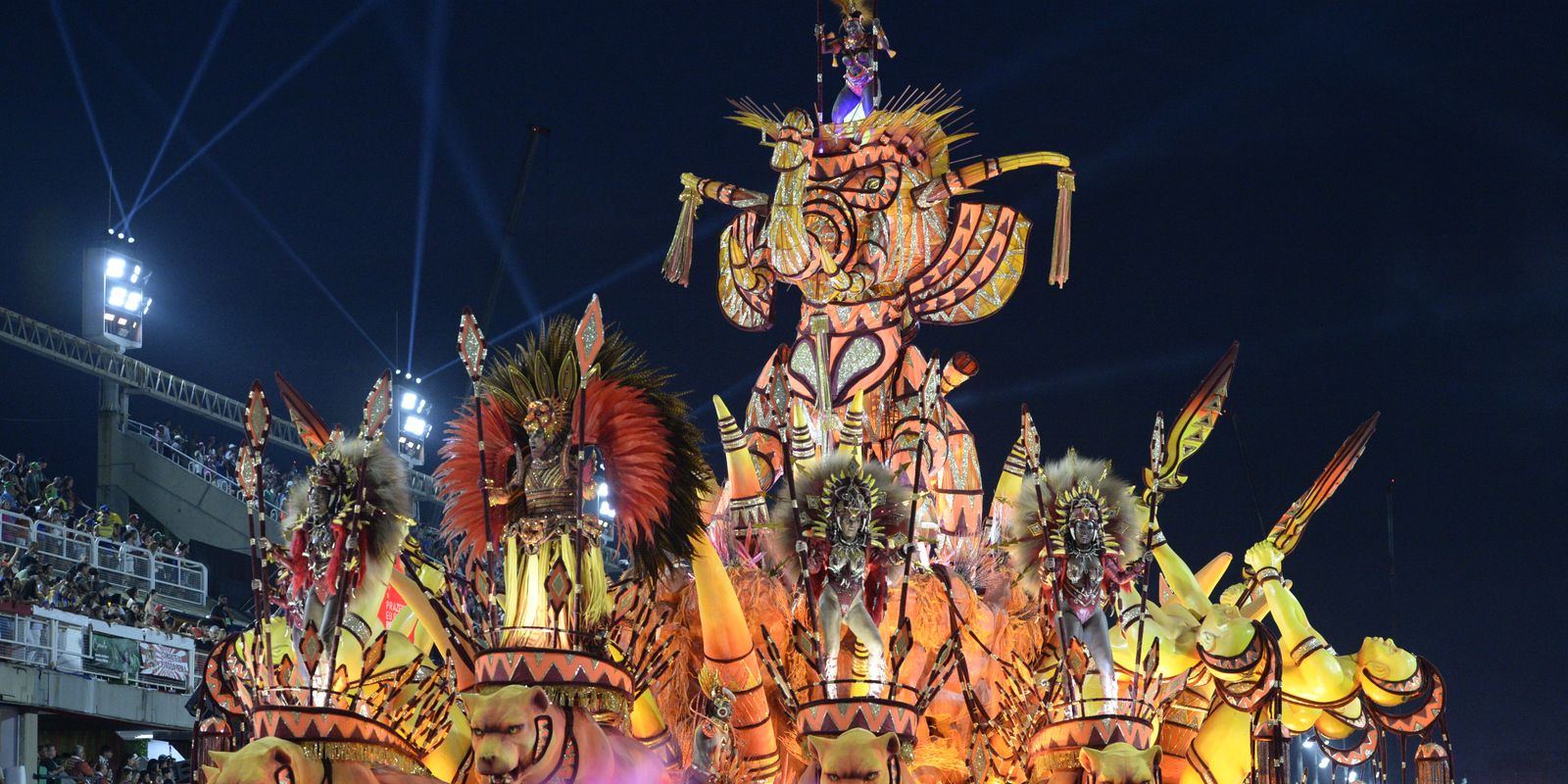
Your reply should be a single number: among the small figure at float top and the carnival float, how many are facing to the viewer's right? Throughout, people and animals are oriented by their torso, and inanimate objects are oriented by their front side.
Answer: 0

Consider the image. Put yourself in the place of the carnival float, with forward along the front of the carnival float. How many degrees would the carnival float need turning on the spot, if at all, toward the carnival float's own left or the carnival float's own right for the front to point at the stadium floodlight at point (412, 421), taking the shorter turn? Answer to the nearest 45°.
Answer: approximately 135° to the carnival float's own right

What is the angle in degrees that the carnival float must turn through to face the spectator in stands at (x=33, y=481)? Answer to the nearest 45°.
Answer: approximately 90° to its right

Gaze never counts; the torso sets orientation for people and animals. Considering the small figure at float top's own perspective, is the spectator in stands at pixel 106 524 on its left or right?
on its right

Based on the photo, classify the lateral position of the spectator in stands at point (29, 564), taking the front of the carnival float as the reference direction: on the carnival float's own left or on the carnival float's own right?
on the carnival float's own right

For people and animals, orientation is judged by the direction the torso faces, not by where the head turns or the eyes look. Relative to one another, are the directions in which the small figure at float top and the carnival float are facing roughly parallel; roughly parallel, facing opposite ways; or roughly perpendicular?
roughly parallel

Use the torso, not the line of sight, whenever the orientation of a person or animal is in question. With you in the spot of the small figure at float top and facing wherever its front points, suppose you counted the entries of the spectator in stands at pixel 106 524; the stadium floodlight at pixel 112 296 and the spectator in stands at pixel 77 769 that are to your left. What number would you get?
0

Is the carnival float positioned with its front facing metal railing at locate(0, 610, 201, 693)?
no

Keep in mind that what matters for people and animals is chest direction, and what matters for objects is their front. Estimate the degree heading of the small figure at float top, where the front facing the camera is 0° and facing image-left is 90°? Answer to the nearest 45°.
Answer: approximately 45°

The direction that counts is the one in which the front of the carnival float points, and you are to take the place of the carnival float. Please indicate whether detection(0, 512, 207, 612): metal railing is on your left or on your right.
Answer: on your right

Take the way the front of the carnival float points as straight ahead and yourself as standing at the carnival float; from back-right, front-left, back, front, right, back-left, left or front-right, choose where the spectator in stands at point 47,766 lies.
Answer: right

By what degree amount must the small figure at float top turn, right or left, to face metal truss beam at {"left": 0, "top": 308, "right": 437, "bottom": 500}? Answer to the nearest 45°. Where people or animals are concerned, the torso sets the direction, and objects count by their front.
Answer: approximately 90° to its right

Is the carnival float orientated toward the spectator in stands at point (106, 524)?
no

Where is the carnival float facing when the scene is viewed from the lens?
facing the viewer and to the left of the viewer
